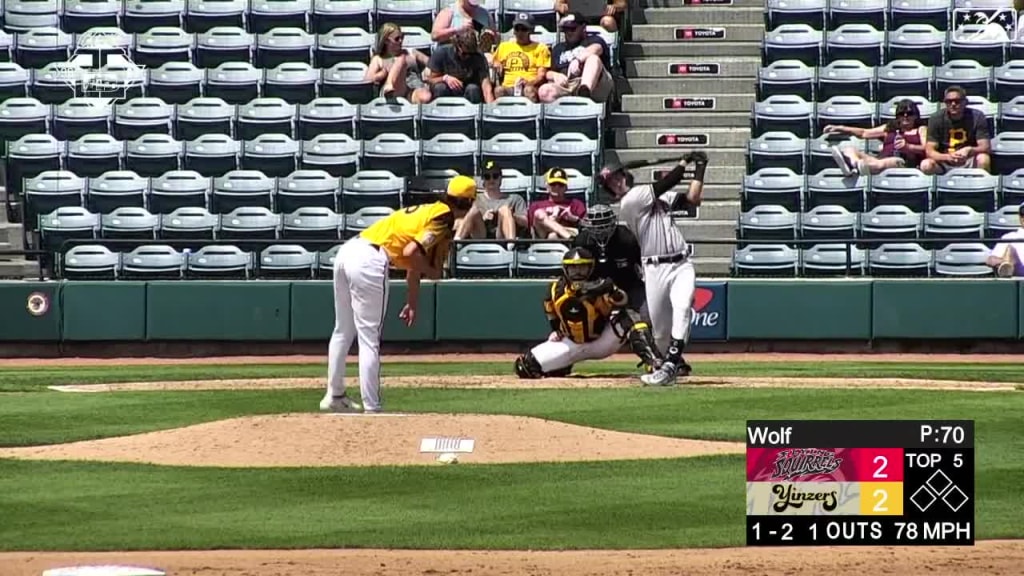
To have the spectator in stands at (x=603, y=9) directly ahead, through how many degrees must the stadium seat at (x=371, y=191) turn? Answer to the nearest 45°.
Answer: approximately 135° to its left

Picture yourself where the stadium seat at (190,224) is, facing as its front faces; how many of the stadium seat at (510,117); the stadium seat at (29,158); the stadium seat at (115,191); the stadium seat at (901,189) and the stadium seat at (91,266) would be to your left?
2

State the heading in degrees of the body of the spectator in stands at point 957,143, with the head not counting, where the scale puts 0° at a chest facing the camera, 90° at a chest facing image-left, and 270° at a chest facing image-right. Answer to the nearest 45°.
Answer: approximately 0°

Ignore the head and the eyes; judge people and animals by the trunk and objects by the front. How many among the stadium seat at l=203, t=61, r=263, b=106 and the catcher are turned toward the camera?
2

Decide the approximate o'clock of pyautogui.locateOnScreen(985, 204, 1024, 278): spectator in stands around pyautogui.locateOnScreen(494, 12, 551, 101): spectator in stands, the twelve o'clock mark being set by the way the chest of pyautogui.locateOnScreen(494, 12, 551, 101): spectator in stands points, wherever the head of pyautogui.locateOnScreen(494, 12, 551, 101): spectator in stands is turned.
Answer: pyautogui.locateOnScreen(985, 204, 1024, 278): spectator in stands is roughly at 10 o'clock from pyautogui.locateOnScreen(494, 12, 551, 101): spectator in stands.

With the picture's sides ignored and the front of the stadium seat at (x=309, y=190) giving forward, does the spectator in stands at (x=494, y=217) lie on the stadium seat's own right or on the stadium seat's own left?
on the stadium seat's own left

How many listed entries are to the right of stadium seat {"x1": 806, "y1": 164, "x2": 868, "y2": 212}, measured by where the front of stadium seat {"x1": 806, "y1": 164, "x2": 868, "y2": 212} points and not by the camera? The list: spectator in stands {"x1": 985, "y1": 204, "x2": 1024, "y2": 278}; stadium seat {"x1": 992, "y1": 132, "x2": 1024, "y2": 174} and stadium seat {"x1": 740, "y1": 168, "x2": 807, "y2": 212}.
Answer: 1

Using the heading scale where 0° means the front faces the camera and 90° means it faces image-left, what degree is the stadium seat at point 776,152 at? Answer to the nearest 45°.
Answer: approximately 0°

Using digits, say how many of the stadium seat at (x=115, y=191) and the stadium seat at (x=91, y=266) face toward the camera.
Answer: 2

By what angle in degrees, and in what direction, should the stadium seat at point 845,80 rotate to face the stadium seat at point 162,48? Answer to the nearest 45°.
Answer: approximately 90° to its right
